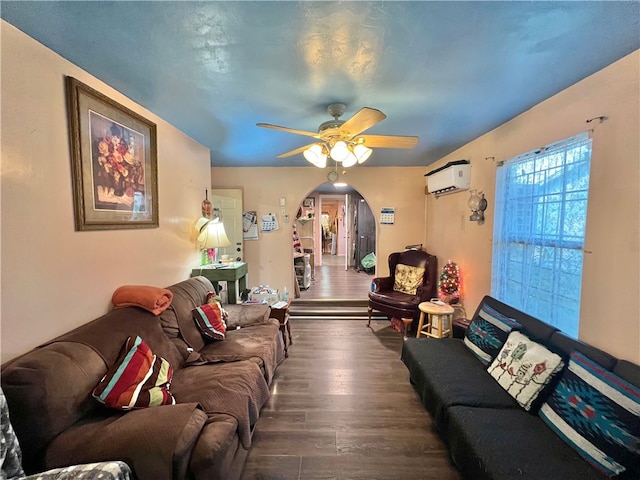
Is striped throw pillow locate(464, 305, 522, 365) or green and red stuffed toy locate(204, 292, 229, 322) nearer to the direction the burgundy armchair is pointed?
the green and red stuffed toy

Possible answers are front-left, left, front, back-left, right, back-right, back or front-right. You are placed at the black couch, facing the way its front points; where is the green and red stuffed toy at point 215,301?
front-right

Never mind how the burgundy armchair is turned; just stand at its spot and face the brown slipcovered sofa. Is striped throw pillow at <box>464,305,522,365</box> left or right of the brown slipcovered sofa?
left

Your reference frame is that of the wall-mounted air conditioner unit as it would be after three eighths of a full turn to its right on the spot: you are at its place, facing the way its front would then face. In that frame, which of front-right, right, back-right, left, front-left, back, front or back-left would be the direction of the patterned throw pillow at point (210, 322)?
back-left

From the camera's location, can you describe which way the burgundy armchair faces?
facing the viewer and to the left of the viewer

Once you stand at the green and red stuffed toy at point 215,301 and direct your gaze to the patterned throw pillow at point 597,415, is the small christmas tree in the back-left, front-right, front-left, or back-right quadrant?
front-left

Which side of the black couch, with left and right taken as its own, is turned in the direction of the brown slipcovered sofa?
front

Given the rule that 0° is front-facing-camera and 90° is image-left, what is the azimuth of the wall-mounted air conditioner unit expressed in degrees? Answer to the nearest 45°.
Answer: approximately 45°

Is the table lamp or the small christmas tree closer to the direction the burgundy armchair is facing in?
the table lamp

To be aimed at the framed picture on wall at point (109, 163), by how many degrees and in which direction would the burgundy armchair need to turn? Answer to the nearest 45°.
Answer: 0° — it already faces it

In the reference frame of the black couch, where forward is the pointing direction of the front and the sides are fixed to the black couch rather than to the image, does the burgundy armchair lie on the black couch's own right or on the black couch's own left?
on the black couch's own right

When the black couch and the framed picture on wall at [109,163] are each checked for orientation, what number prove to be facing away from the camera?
0

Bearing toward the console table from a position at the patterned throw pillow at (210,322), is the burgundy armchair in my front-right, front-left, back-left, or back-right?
front-right

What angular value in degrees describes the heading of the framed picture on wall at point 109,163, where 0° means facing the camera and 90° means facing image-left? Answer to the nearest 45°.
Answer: approximately 315°

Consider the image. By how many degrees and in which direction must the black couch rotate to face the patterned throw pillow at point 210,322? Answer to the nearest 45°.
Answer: approximately 45° to its right

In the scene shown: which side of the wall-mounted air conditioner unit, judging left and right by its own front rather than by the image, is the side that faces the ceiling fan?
front
